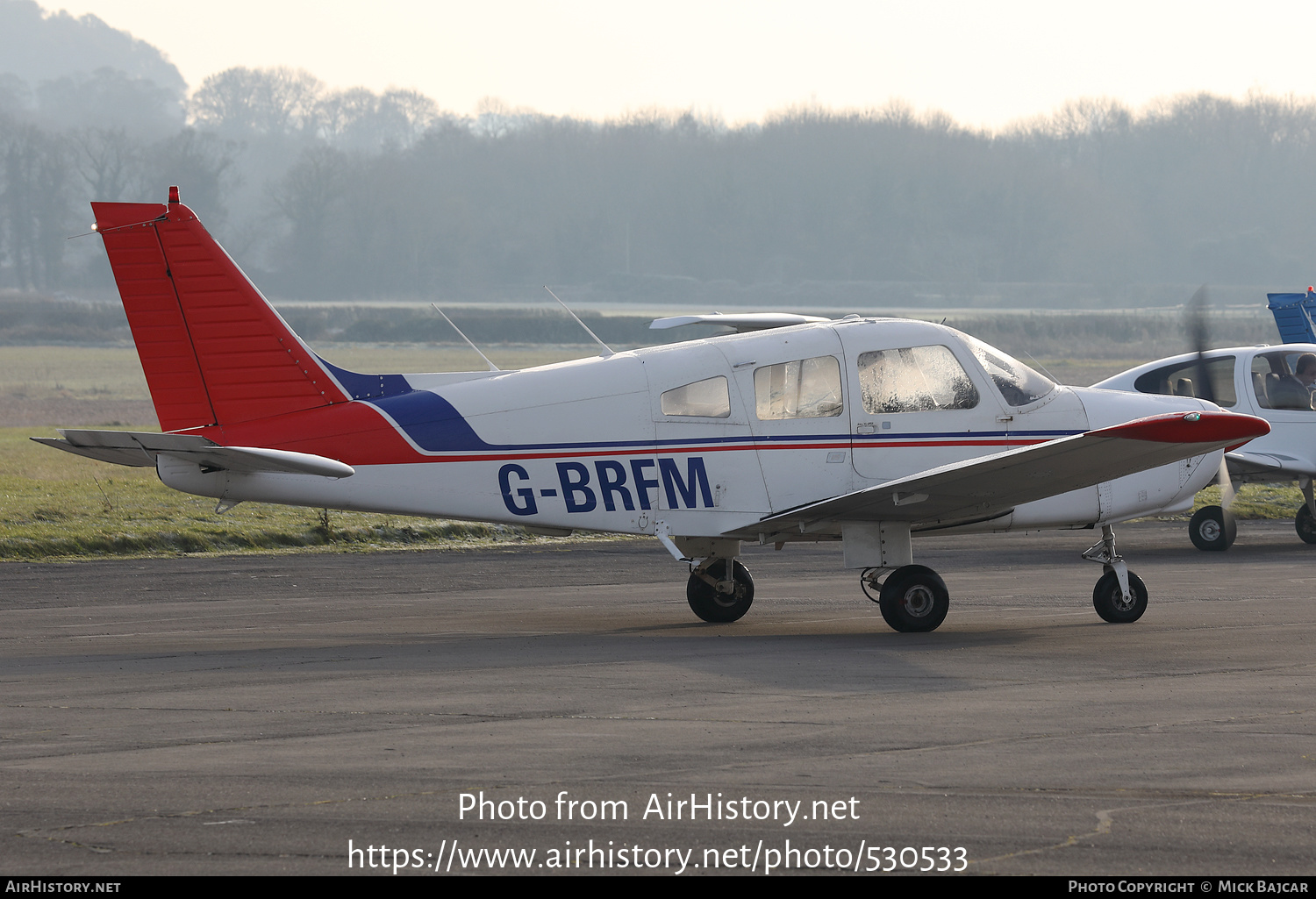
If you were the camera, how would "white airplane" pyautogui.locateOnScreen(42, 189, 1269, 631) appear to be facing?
facing to the right of the viewer

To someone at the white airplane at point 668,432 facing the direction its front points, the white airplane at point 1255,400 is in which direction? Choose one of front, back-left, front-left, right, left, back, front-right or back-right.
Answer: front-left
